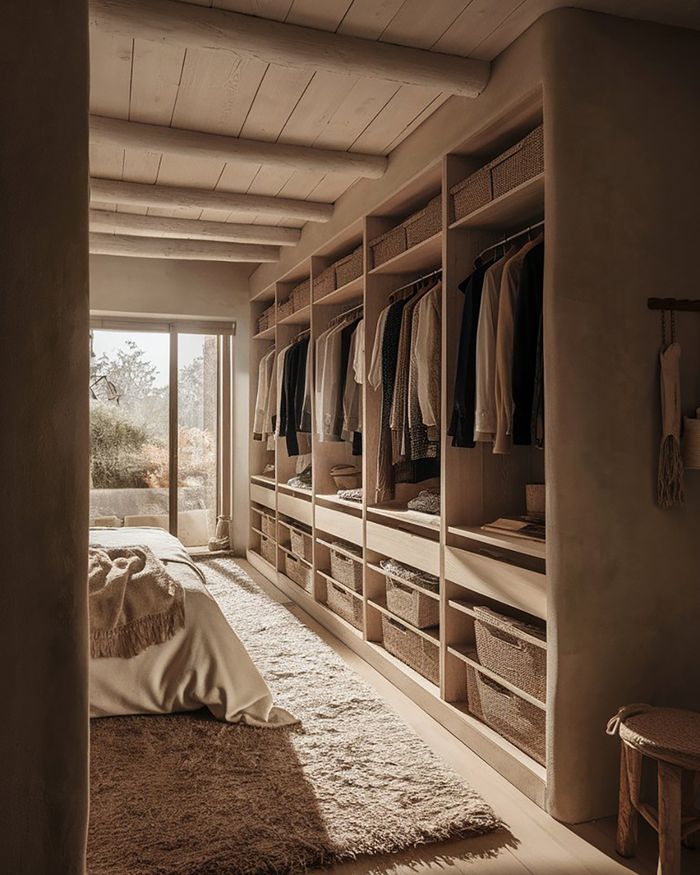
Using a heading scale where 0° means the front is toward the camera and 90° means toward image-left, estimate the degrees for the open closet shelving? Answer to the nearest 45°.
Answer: approximately 45°

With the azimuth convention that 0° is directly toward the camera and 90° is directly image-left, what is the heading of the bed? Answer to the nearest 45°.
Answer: approximately 0°

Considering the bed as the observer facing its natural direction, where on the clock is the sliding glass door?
The sliding glass door is roughly at 6 o'clock from the bed.

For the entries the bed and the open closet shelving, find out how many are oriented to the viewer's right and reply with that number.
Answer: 0
